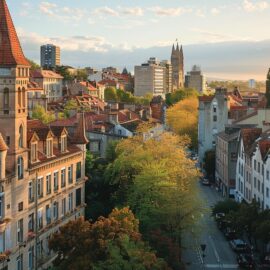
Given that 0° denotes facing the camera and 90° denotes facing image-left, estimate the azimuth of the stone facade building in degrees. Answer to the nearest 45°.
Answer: approximately 315°

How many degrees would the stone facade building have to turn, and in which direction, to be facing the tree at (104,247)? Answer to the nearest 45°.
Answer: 0° — it already faces it
